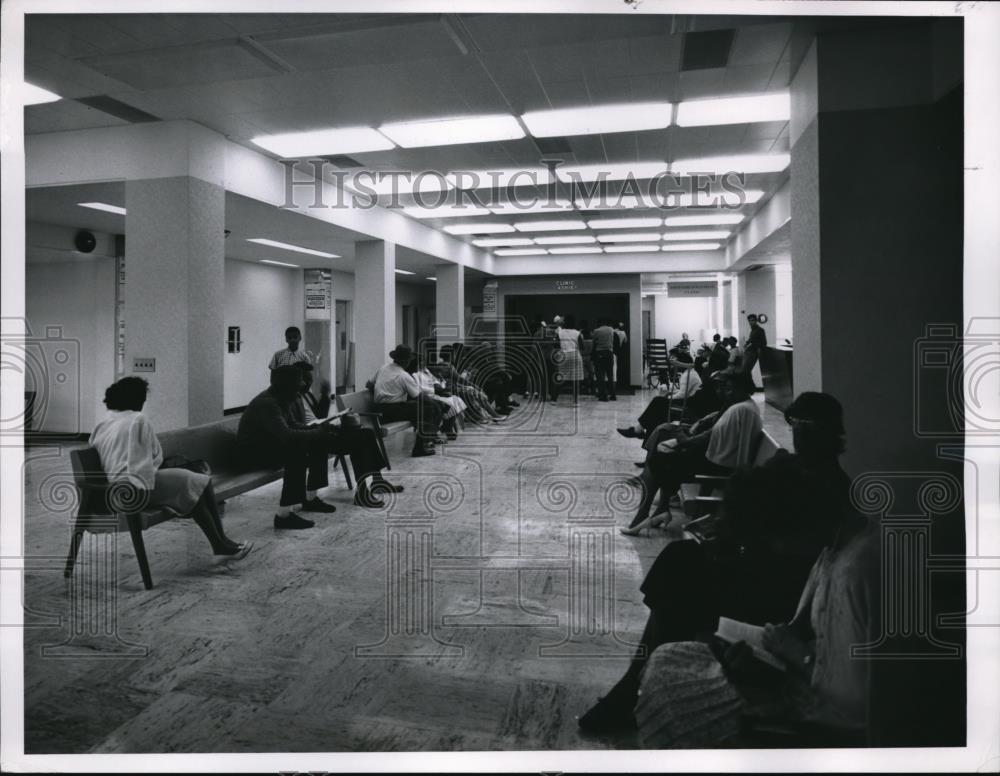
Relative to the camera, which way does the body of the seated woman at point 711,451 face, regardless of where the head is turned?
to the viewer's left

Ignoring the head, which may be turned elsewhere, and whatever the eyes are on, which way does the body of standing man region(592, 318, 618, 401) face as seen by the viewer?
away from the camera

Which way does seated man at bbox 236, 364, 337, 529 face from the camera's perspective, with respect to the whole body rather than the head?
to the viewer's right

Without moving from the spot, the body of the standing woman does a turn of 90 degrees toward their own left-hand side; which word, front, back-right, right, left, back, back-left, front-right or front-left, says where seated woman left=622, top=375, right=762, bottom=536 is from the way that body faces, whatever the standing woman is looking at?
left

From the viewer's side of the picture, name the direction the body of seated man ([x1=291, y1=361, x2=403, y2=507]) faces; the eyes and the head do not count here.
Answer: to the viewer's right

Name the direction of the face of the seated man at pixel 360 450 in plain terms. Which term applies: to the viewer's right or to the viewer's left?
to the viewer's right

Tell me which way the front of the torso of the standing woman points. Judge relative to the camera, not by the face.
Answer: away from the camera

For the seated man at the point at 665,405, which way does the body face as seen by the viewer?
to the viewer's left

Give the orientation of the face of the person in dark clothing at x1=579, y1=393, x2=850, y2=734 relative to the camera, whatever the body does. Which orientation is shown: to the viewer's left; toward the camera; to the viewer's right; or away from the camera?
to the viewer's left

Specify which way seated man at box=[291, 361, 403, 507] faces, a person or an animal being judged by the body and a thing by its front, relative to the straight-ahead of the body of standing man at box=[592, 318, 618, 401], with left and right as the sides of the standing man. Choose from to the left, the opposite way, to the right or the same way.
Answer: to the right

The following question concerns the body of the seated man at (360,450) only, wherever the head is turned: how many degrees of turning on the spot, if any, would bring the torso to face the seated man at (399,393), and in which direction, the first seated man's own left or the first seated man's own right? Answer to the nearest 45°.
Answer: approximately 90° to the first seated man's own left
